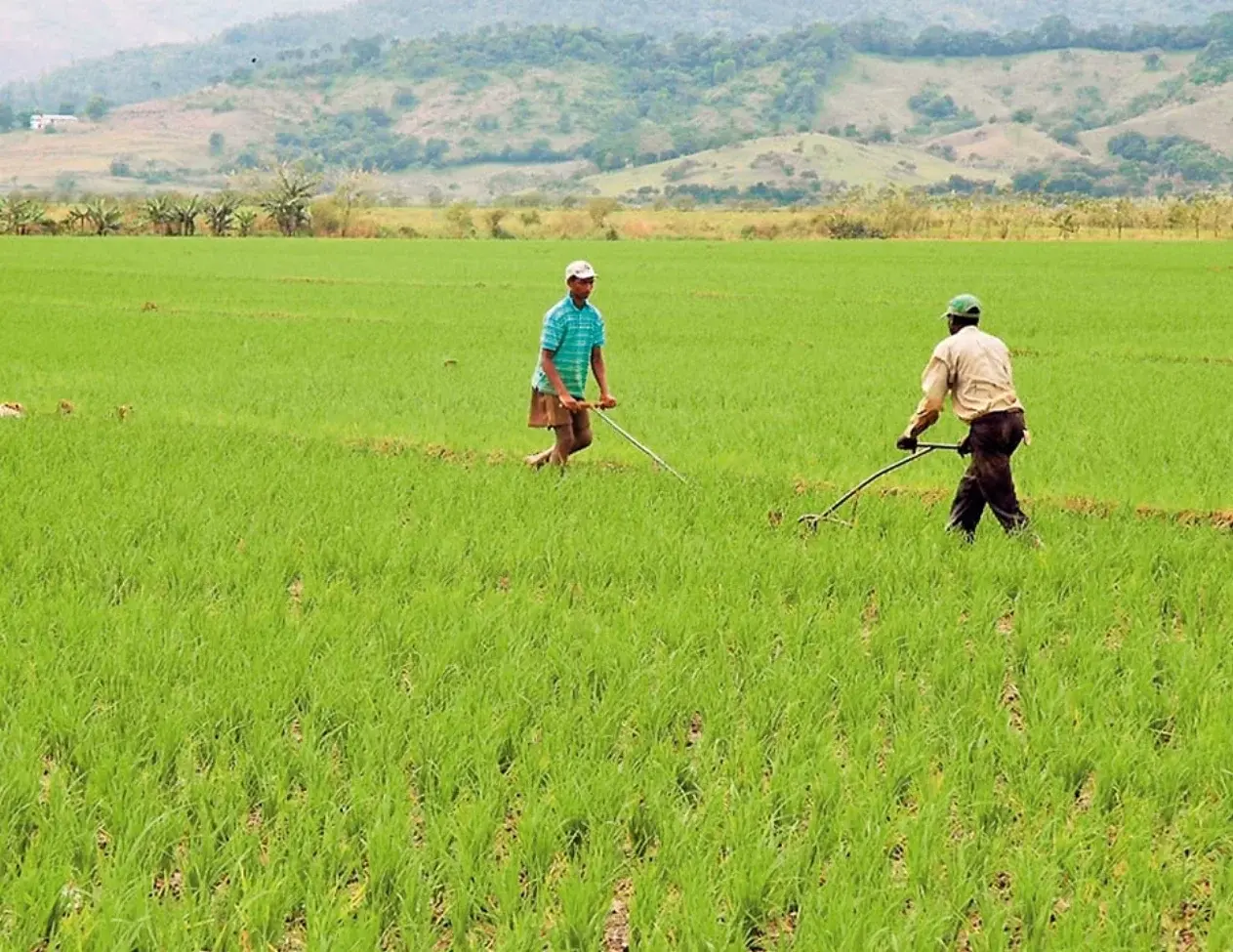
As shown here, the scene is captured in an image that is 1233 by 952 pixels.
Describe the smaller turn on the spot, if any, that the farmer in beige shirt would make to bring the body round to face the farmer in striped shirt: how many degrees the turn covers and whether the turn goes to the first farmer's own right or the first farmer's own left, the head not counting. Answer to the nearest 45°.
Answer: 0° — they already face them

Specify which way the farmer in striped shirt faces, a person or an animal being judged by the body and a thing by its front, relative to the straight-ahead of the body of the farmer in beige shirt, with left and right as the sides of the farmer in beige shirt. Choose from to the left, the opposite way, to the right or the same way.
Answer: the opposite way

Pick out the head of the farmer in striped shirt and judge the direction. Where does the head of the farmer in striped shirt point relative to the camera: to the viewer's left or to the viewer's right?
to the viewer's right

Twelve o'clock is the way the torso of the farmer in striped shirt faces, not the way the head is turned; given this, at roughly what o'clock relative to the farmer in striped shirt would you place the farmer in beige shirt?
The farmer in beige shirt is roughly at 12 o'clock from the farmer in striped shirt.

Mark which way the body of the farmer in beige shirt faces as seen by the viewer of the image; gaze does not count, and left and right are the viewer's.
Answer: facing away from the viewer and to the left of the viewer

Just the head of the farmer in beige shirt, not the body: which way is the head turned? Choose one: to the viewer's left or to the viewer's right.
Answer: to the viewer's left

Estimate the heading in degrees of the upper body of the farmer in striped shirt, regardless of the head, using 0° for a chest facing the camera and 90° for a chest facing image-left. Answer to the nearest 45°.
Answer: approximately 315°
